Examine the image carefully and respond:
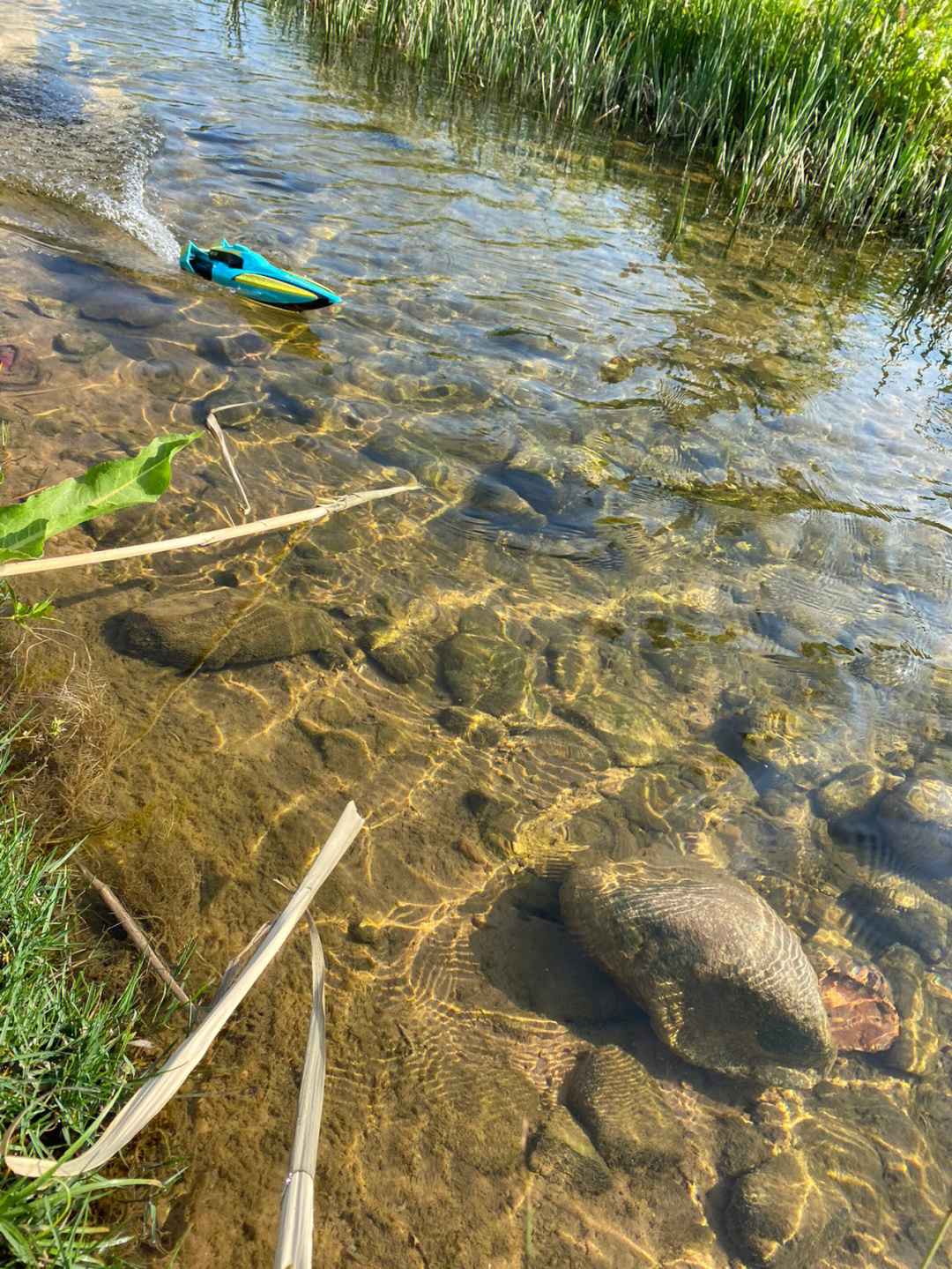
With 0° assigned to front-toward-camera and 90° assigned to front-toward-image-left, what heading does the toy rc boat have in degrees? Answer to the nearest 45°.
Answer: approximately 315°

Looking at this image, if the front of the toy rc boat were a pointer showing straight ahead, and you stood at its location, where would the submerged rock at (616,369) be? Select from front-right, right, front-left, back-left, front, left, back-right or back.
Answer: front-left

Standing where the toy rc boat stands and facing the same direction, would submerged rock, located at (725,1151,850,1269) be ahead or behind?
ahead

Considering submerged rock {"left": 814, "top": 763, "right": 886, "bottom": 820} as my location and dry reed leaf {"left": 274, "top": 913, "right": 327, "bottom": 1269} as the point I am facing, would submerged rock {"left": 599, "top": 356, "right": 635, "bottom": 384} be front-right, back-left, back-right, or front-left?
back-right

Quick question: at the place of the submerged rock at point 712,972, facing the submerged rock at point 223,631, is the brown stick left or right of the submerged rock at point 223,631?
left

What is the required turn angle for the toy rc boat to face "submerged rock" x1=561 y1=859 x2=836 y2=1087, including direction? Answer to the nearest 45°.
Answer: approximately 45° to its right

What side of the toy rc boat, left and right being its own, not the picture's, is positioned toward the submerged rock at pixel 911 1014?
front

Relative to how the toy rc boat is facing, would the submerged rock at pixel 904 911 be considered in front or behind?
in front

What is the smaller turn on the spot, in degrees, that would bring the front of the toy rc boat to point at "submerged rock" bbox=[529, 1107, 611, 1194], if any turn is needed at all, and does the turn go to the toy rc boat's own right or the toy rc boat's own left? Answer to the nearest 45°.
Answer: approximately 45° to the toy rc boat's own right

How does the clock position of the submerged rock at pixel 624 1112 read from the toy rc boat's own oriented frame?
The submerged rock is roughly at 1 o'clock from the toy rc boat.

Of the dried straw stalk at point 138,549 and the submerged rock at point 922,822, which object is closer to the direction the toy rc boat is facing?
the submerged rock

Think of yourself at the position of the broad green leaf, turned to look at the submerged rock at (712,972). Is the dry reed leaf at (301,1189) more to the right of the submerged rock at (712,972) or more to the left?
right
